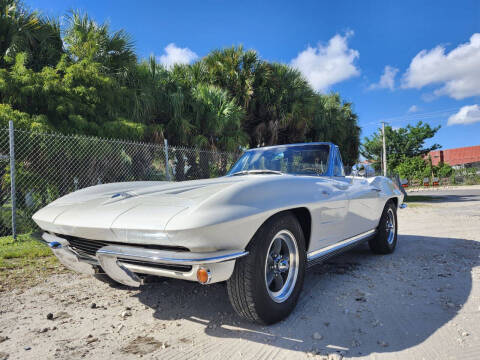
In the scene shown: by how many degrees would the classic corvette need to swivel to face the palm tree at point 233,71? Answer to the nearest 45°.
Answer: approximately 135° to its right

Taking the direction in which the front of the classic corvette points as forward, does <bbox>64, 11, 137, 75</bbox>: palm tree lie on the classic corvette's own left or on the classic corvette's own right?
on the classic corvette's own right

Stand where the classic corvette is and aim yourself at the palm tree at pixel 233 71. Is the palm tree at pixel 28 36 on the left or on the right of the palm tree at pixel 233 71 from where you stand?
left

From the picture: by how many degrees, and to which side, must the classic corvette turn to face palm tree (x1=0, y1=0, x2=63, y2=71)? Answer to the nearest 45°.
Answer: approximately 90° to its right

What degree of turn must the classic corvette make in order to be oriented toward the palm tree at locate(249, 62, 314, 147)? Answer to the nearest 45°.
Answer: approximately 135° to its right
